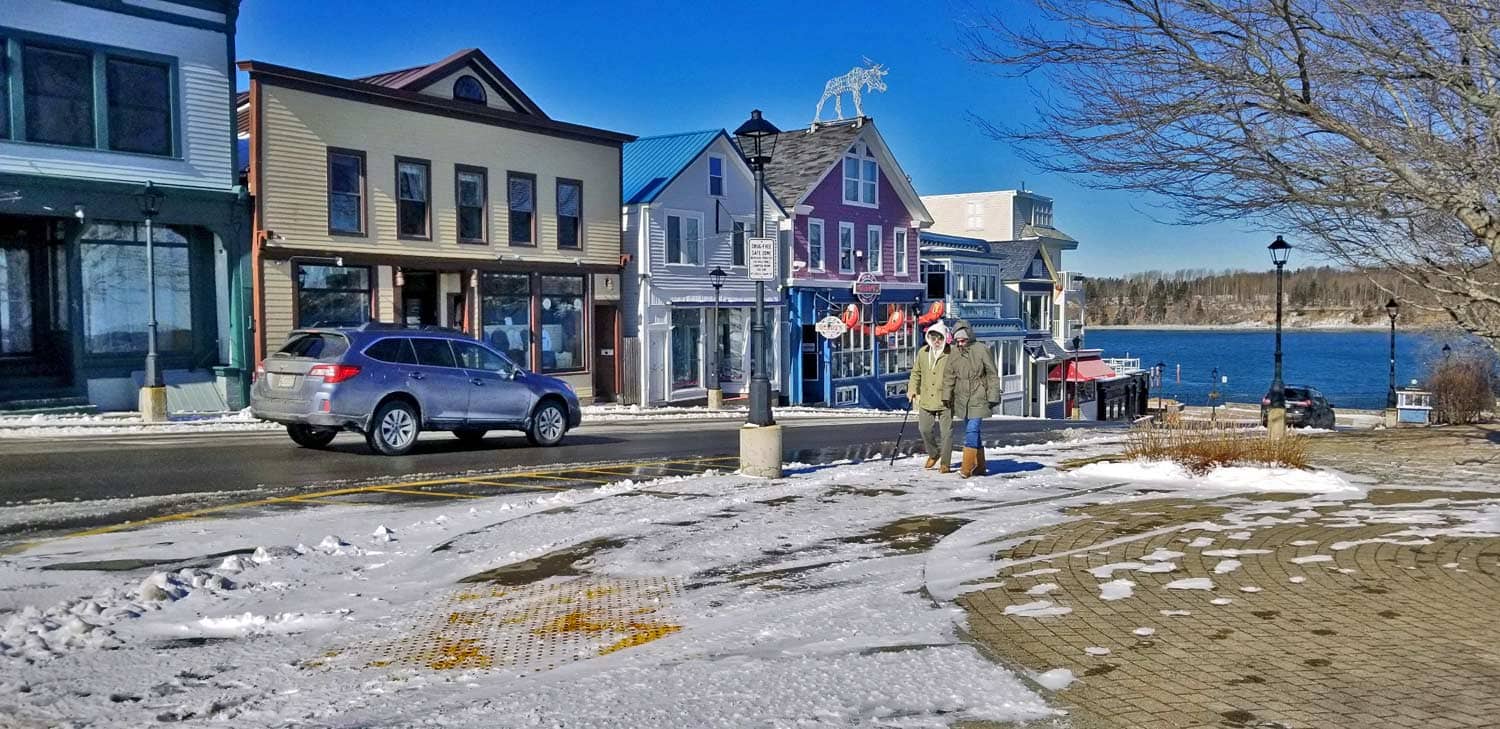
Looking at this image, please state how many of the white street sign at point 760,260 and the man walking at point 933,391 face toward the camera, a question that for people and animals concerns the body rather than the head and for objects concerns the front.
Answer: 2

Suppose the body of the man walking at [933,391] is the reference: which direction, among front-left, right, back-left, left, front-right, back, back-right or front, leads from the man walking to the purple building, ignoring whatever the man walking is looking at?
back

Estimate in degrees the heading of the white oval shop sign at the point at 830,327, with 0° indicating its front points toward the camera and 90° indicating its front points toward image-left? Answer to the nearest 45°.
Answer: approximately 0°

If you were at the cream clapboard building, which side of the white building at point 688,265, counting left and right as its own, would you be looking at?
right

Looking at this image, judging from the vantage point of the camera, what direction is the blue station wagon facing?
facing away from the viewer and to the right of the viewer

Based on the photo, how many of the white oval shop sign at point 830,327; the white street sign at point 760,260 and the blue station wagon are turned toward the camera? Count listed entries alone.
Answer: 2

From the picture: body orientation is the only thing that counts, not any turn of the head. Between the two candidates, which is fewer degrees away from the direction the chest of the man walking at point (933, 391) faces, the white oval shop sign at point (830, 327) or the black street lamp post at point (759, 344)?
the black street lamp post
